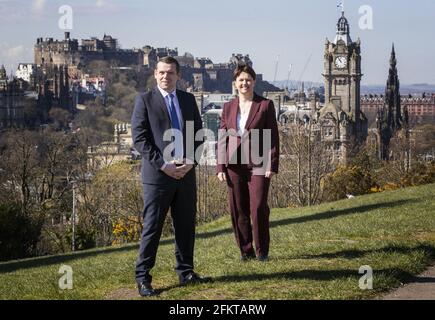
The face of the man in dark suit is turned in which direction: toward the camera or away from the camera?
toward the camera

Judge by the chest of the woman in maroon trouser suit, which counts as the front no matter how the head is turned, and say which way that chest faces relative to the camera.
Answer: toward the camera

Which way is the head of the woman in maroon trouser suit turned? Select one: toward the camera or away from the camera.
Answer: toward the camera
